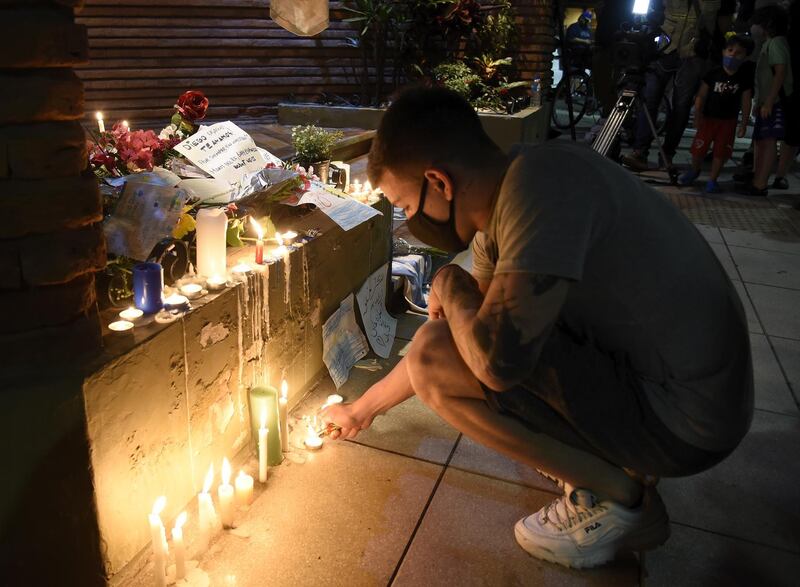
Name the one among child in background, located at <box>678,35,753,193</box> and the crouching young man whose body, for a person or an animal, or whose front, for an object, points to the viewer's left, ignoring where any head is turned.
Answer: the crouching young man

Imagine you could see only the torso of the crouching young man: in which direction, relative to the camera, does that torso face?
to the viewer's left

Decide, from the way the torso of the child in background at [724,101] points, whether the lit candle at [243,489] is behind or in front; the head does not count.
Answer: in front

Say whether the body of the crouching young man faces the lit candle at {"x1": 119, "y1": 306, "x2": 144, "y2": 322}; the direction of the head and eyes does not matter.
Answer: yes

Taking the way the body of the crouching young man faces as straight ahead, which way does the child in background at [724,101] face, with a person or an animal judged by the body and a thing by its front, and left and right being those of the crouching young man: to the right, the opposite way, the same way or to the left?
to the left

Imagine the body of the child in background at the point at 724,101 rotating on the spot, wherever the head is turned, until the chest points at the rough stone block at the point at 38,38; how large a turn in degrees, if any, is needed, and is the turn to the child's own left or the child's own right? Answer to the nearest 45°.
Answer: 0° — they already face it
